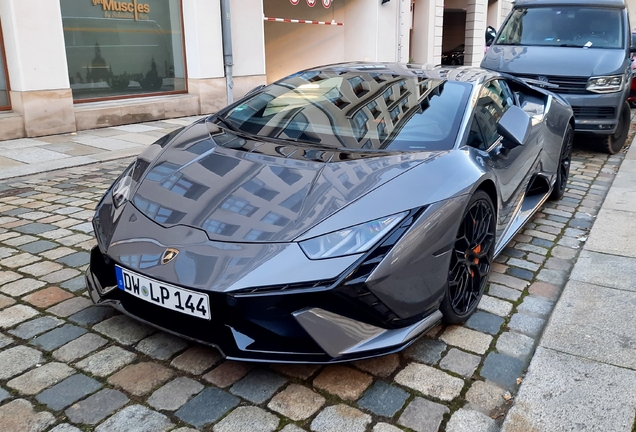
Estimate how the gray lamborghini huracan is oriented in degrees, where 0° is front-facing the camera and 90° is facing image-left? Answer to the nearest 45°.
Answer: approximately 45°
